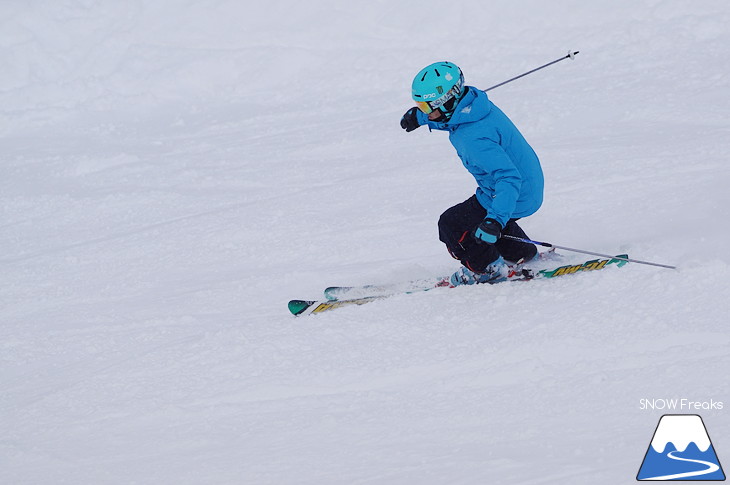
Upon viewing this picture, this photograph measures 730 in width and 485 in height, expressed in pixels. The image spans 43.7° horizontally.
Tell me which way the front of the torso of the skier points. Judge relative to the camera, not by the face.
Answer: to the viewer's left

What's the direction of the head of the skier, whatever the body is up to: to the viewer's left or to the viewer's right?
to the viewer's left

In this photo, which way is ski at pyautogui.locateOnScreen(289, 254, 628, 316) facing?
to the viewer's left
